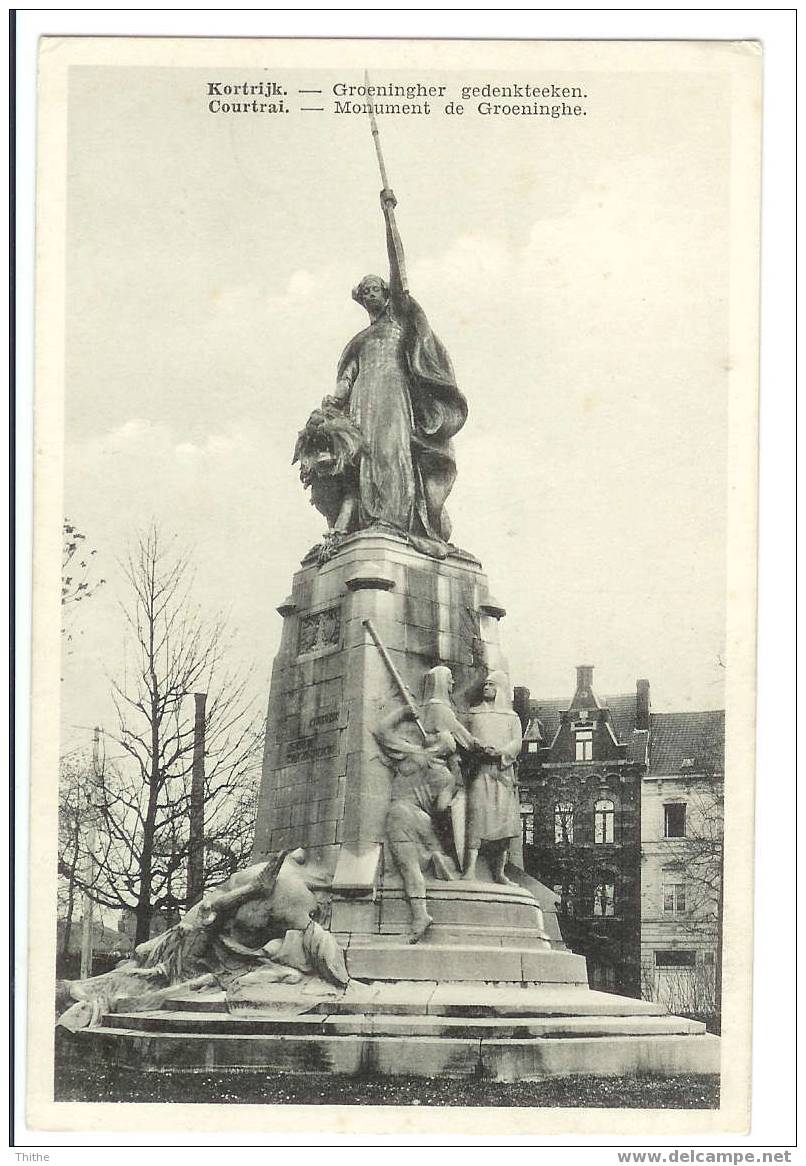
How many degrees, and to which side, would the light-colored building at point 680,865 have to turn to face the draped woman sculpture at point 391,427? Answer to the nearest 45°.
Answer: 0° — it already faces it

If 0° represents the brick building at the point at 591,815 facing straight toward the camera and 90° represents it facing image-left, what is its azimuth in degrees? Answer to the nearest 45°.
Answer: approximately 0°

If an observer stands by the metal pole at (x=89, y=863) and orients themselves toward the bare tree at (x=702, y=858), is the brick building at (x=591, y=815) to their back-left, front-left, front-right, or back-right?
front-left

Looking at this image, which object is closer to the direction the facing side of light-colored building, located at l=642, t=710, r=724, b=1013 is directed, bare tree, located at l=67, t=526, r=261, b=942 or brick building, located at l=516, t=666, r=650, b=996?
the bare tree

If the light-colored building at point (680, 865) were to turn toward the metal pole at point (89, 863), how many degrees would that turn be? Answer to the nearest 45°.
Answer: approximately 45° to its right

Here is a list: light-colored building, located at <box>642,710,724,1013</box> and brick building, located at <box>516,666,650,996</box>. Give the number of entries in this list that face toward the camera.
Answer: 2

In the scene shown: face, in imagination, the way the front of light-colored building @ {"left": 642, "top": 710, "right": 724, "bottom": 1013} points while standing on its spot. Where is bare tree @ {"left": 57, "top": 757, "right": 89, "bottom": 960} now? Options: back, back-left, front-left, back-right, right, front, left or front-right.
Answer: front-right

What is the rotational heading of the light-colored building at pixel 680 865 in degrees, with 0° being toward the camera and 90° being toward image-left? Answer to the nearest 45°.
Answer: approximately 0°

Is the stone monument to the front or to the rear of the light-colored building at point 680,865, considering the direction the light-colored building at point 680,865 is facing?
to the front

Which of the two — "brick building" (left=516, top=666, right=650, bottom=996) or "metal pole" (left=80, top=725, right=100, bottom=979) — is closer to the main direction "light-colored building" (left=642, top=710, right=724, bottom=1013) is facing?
the metal pole

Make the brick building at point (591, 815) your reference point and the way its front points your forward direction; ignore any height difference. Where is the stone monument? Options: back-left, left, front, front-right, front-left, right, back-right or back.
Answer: front

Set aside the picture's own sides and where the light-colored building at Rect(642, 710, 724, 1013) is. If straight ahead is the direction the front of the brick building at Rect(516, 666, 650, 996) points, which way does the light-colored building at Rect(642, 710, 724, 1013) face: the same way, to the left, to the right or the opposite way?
the same way
